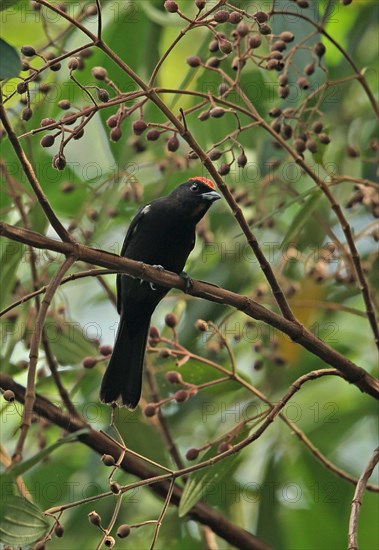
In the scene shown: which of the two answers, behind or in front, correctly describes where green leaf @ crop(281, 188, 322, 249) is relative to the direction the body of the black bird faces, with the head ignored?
in front

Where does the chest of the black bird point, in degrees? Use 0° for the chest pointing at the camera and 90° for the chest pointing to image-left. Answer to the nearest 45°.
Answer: approximately 315°

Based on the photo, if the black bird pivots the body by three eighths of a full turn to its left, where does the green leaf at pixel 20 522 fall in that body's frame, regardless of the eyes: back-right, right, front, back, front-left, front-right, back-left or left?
left
